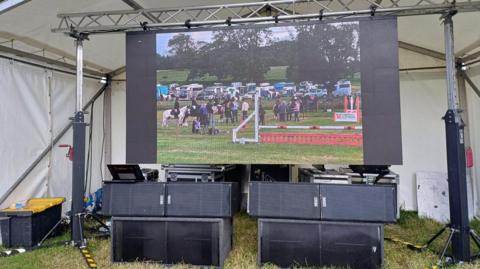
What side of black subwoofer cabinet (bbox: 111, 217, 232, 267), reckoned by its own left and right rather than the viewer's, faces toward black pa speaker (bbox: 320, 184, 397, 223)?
left

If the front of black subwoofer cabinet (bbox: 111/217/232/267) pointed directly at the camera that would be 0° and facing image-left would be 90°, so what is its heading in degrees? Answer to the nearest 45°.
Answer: approximately 0°

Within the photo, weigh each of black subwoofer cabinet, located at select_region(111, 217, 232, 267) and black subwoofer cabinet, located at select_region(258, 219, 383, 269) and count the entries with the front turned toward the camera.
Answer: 2

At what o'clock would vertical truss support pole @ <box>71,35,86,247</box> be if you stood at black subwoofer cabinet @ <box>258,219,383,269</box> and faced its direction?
The vertical truss support pole is roughly at 3 o'clock from the black subwoofer cabinet.

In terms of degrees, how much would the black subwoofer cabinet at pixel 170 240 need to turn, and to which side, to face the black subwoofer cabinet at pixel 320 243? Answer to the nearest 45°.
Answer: approximately 90° to its left

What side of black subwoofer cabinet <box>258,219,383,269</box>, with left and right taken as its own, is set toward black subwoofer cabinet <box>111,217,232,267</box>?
right

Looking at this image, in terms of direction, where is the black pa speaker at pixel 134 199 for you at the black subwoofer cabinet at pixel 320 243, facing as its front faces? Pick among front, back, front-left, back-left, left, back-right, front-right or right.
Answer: right

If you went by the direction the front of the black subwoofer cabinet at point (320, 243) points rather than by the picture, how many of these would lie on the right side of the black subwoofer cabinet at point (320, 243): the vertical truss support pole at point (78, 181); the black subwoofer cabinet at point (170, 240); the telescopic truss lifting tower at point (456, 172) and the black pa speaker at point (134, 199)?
3

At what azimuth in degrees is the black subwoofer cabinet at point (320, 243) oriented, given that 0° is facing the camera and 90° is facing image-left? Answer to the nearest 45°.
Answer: approximately 0°

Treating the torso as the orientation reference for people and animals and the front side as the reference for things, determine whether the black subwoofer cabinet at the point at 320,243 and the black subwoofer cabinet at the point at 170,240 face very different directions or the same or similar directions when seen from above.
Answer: same or similar directions

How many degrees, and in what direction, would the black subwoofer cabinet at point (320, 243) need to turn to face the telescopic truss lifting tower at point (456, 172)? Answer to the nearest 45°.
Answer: approximately 90° to its left

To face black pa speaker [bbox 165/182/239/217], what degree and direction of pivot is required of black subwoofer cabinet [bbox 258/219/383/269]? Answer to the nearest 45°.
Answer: approximately 90° to its right
